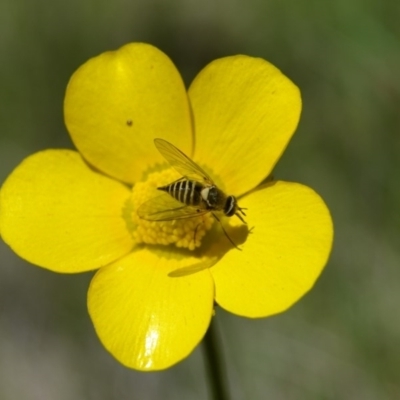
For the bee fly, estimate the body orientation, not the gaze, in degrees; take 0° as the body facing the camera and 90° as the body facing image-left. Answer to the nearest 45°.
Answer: approximately 270°
